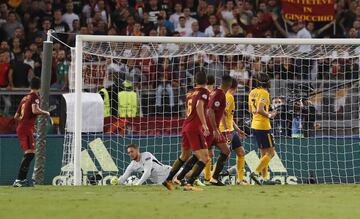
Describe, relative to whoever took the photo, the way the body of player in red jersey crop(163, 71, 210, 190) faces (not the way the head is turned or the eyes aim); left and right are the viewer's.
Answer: facing away from the viewer and to the right of the viewer

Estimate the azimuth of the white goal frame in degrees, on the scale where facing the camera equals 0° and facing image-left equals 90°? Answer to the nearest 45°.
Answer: approximately 0°
